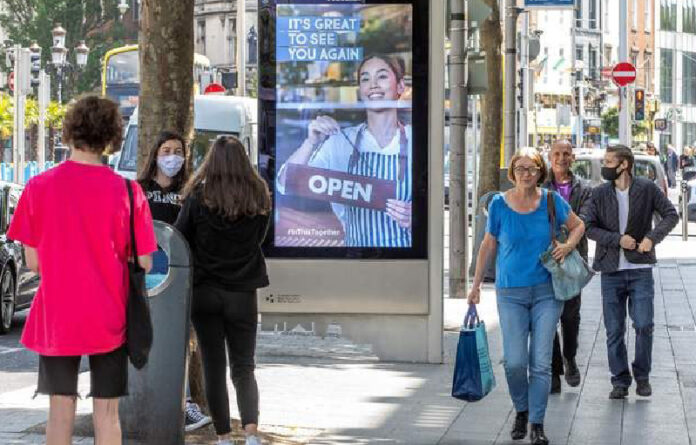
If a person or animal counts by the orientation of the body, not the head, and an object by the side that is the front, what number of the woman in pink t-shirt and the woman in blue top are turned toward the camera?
1

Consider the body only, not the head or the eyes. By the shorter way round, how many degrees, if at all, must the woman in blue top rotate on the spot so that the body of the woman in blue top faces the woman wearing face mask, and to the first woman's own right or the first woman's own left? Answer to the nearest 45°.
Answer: approximately 90° to the first woman's own right

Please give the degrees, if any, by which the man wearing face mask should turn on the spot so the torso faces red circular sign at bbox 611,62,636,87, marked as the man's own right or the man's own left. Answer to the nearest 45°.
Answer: approximately 180°

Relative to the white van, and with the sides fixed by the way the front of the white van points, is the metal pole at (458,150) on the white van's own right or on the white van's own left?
on the white van's own left

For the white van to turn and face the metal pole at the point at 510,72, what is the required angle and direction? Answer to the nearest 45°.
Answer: approximately 90° to its left

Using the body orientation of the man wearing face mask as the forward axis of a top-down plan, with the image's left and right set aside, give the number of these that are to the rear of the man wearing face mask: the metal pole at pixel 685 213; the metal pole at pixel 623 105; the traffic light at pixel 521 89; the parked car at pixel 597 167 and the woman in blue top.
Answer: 4

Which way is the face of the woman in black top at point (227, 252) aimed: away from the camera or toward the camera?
away from the camera

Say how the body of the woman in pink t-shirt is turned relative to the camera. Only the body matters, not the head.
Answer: away from the camera

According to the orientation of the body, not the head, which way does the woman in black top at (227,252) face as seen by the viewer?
away from the camera

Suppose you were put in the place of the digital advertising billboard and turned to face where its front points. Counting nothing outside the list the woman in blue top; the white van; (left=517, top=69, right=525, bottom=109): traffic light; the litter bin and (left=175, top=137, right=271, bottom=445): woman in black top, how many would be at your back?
2
